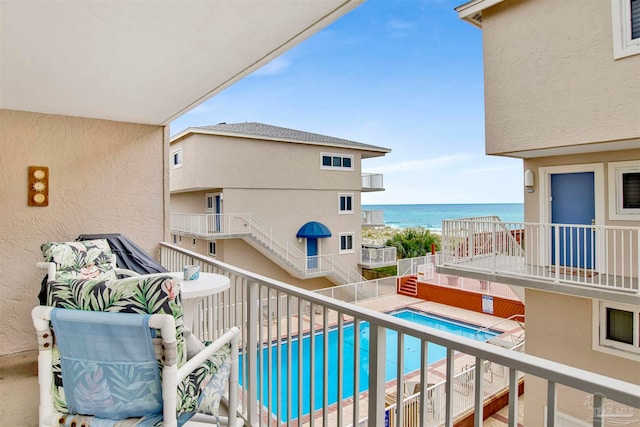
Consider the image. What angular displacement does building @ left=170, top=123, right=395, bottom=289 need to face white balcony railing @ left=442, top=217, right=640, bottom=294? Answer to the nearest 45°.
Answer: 0° — it already faces it

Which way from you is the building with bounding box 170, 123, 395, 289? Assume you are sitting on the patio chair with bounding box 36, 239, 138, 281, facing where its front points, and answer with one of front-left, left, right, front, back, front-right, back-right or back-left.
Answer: left

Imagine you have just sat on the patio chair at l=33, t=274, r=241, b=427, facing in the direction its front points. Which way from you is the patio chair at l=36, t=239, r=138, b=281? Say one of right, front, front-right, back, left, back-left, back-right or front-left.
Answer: front-left

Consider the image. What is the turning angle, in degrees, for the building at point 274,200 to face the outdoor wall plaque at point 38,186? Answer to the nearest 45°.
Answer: approximately 45° to its right

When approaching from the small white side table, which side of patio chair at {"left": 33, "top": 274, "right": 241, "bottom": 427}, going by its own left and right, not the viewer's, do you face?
front

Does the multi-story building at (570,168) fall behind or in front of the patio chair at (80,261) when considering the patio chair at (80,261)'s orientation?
in front

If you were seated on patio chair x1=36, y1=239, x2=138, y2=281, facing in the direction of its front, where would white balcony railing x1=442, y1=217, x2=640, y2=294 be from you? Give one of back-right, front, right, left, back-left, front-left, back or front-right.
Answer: front-left

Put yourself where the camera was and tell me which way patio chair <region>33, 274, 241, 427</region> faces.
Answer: facing away from the viewer and to the right of the viewer

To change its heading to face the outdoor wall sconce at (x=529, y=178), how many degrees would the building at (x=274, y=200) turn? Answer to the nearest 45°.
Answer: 0° — it already faces it

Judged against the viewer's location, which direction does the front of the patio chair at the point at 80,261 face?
facing the viewer and to the right of the viewer

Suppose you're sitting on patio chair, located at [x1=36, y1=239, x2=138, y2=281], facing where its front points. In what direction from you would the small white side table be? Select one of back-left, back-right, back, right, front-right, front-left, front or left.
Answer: front

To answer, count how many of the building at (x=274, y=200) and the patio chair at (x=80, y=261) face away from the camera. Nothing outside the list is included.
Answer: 0
